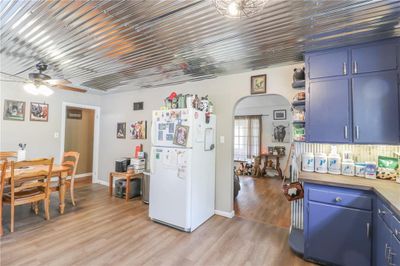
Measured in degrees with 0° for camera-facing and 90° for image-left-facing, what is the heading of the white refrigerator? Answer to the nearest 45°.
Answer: approximately 45°

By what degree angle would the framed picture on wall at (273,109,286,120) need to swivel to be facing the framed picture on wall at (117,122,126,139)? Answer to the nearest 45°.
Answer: approximately 45° to its right

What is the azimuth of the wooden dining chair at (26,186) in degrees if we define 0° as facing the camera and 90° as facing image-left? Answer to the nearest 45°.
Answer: approximately 135°

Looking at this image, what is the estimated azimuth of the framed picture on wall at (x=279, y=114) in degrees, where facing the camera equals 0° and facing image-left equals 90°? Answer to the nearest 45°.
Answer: approximately 0°

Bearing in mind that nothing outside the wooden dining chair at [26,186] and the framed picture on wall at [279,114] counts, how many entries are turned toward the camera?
1

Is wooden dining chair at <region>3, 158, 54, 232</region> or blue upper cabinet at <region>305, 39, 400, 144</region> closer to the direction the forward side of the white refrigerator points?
the wooden dining chair

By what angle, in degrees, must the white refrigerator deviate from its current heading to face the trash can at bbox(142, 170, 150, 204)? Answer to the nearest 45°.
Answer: approximately 90° to its right

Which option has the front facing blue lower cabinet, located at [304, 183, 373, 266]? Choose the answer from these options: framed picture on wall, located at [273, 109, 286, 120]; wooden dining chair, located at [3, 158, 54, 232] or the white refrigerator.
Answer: the framed picture on wall

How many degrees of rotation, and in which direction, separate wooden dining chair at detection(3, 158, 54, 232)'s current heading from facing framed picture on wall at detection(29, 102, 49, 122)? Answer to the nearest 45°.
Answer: approximately 45° to its right
